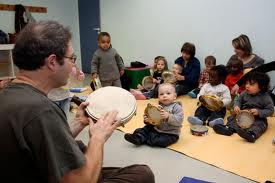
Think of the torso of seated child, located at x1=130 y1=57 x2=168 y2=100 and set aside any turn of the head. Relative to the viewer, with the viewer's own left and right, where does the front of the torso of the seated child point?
facing the viewer and to the left of the viewer

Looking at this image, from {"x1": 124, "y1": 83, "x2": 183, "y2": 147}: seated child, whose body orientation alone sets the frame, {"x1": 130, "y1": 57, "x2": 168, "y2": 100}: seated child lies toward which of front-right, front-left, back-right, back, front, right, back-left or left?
back-right

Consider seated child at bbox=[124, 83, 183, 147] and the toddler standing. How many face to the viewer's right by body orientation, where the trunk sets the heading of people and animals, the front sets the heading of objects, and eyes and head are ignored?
0

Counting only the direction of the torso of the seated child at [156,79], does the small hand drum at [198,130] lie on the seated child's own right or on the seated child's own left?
on the seated child's own left

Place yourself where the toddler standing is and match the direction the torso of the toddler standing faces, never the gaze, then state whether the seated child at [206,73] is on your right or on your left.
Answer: on your left

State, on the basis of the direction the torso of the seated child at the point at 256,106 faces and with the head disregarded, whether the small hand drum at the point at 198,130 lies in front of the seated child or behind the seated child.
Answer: in front

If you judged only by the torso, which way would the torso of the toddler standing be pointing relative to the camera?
toward the camera

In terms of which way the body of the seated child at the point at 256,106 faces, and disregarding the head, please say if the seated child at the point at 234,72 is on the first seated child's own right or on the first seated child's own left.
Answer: on the first seated child's own right

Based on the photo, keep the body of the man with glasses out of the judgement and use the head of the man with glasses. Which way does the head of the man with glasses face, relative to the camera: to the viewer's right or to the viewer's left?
to the viewer's right

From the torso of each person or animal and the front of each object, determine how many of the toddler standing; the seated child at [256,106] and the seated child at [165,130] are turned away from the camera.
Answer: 0

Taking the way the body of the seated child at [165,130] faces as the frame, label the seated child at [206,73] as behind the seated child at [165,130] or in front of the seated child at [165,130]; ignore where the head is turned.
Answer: behind

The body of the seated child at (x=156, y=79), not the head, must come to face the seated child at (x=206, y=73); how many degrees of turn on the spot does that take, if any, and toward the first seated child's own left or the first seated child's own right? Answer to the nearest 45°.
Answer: approximately 90° to the first seated child's own left

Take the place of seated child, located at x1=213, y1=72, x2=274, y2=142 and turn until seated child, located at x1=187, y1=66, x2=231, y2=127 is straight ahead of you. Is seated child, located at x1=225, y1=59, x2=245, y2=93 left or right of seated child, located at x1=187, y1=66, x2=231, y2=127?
right
